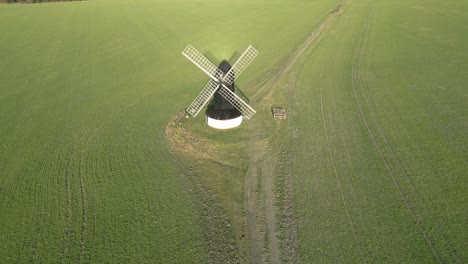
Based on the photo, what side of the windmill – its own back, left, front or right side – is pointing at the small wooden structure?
left

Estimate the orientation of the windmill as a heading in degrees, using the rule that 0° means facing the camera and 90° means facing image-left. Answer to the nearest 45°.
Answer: approximately 0°
